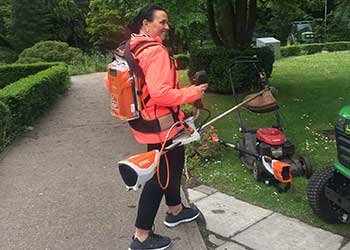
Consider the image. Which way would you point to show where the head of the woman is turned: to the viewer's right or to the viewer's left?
to the viewer's right

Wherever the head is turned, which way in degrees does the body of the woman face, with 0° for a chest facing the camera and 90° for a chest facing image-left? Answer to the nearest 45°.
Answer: approximately 270°

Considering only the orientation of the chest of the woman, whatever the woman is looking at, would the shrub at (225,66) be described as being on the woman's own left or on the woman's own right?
on the woman's own left

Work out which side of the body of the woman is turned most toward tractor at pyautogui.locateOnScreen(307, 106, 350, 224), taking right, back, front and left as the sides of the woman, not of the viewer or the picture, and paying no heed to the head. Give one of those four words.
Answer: front

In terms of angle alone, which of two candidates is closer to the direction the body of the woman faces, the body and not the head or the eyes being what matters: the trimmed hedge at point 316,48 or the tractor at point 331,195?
the tractor

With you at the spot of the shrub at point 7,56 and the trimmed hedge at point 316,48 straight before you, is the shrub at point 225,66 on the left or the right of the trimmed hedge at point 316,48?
right

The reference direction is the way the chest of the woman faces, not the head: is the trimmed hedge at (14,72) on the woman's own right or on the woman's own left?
on the woman's own left
